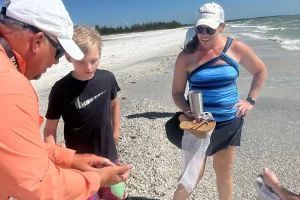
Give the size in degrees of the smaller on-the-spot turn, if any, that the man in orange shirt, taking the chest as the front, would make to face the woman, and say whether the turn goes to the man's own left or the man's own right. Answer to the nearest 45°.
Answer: approximately 45° to the man's own left

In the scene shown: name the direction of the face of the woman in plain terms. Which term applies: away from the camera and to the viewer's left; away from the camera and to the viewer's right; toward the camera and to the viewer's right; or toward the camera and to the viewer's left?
toward the camera and to the viewer's left

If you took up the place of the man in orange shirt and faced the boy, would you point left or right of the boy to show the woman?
right

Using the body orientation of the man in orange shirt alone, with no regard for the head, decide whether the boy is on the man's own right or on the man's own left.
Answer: on the man's own left

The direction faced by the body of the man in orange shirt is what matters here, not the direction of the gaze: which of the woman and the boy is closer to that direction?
the woman

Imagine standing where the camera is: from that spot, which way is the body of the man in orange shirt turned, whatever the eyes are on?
to the viewer's right

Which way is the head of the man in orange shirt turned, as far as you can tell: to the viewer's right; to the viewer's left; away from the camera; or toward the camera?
to the viewer's right
